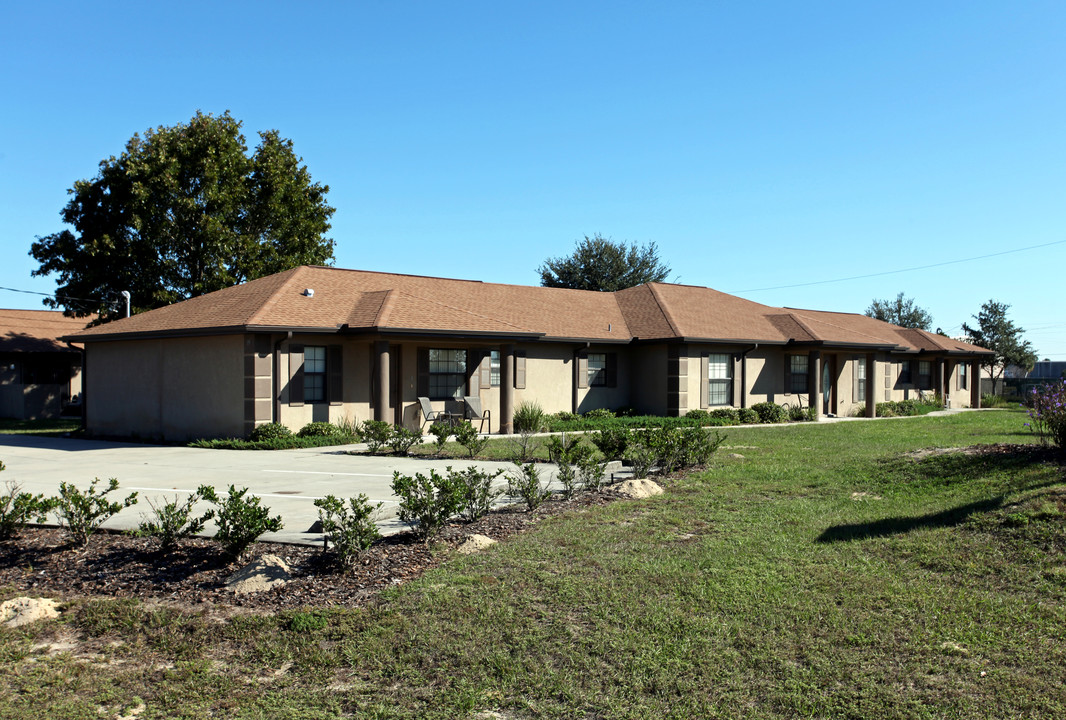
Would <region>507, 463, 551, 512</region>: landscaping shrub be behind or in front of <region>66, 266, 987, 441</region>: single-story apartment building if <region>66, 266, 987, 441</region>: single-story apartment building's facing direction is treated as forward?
in front

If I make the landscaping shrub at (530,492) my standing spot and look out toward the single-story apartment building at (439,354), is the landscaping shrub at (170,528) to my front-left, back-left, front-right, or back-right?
back-left

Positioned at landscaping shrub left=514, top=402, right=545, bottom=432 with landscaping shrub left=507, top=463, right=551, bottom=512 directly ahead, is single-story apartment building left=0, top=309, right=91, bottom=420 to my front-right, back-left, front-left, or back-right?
back-right

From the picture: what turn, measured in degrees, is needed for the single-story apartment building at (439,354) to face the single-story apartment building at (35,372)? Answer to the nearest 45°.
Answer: approximately 180°

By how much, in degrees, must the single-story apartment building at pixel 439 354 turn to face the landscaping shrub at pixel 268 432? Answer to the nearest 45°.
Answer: approximately 90° to its right

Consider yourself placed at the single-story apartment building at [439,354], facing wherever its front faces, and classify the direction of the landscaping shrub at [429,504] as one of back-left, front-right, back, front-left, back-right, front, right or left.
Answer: front-right

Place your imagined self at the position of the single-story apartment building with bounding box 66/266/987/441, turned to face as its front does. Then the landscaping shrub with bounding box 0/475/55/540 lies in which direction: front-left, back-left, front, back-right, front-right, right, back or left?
front-right

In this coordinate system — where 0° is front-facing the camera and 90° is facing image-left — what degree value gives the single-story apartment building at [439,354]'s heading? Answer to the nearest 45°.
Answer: approximately 315°

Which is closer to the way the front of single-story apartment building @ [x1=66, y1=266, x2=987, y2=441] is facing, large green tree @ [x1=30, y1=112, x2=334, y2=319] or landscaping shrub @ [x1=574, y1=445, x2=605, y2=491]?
the landscaping shrub

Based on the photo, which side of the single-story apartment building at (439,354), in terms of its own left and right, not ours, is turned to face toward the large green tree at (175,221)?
back
